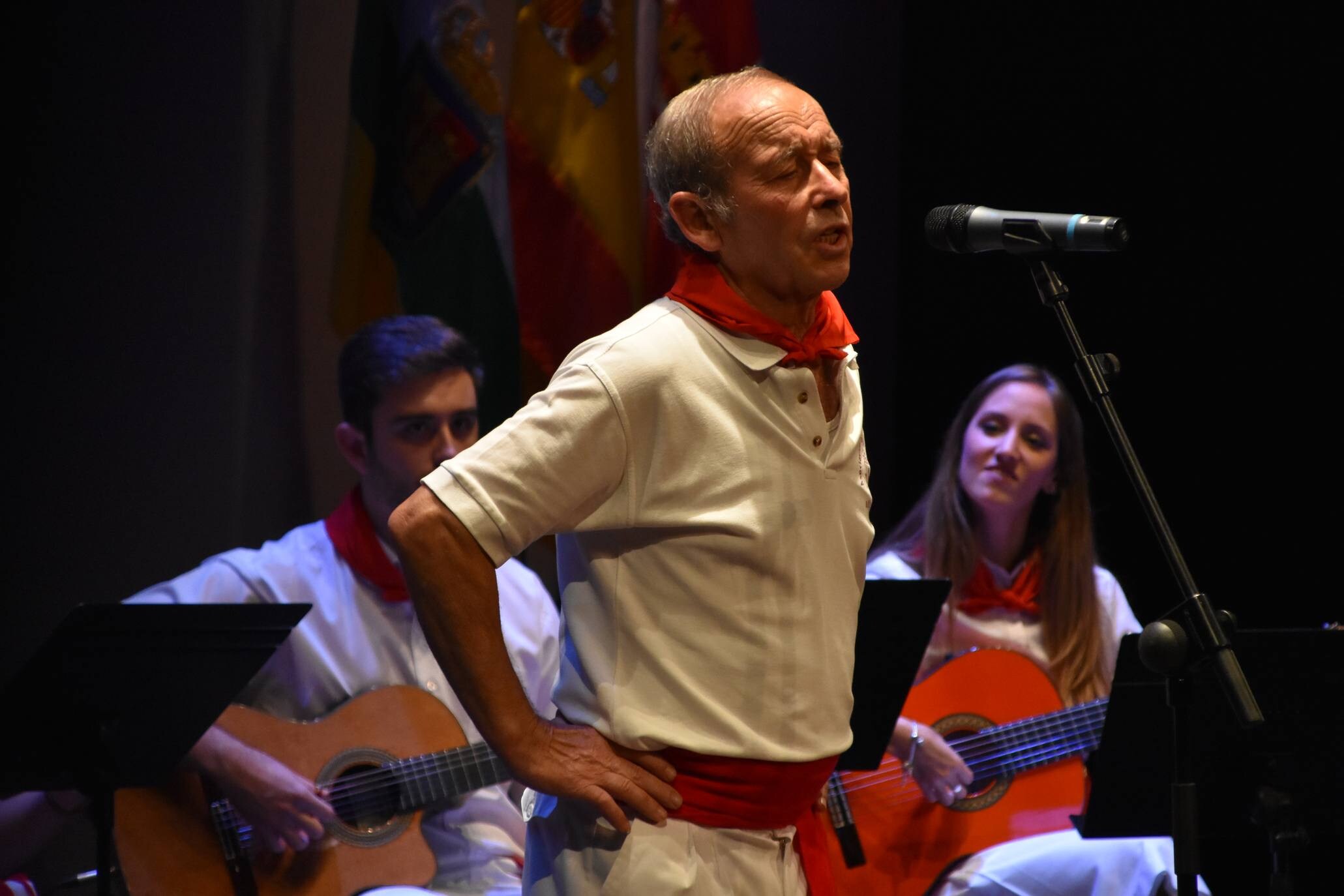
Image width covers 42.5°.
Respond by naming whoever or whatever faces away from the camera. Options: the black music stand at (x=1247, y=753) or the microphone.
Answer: the black music stand

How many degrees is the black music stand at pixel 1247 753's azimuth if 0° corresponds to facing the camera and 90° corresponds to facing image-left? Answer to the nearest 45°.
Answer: approximately 180°

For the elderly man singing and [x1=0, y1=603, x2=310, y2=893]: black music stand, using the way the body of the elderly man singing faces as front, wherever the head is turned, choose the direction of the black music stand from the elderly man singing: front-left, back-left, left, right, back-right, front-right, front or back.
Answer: back

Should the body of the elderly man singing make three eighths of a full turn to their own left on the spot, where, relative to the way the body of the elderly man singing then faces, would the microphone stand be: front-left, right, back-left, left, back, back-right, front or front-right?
right

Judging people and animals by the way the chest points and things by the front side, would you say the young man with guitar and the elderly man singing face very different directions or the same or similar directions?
same or similar directions

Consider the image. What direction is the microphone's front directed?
to the viewer's left

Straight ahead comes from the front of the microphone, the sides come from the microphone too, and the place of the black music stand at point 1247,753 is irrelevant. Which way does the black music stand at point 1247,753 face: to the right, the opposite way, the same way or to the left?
to the right

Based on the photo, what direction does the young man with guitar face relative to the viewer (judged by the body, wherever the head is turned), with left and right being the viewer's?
facing the viewer and to the right of the viewer

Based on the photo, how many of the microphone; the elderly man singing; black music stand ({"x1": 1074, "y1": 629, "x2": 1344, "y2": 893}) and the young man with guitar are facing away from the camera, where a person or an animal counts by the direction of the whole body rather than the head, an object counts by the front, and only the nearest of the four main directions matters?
1

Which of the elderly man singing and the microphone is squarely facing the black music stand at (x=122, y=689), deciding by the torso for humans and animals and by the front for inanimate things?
the microphone

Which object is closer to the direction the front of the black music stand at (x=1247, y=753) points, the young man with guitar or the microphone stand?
the young man with guitar

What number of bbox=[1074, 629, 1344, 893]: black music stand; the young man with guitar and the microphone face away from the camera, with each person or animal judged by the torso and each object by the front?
1
